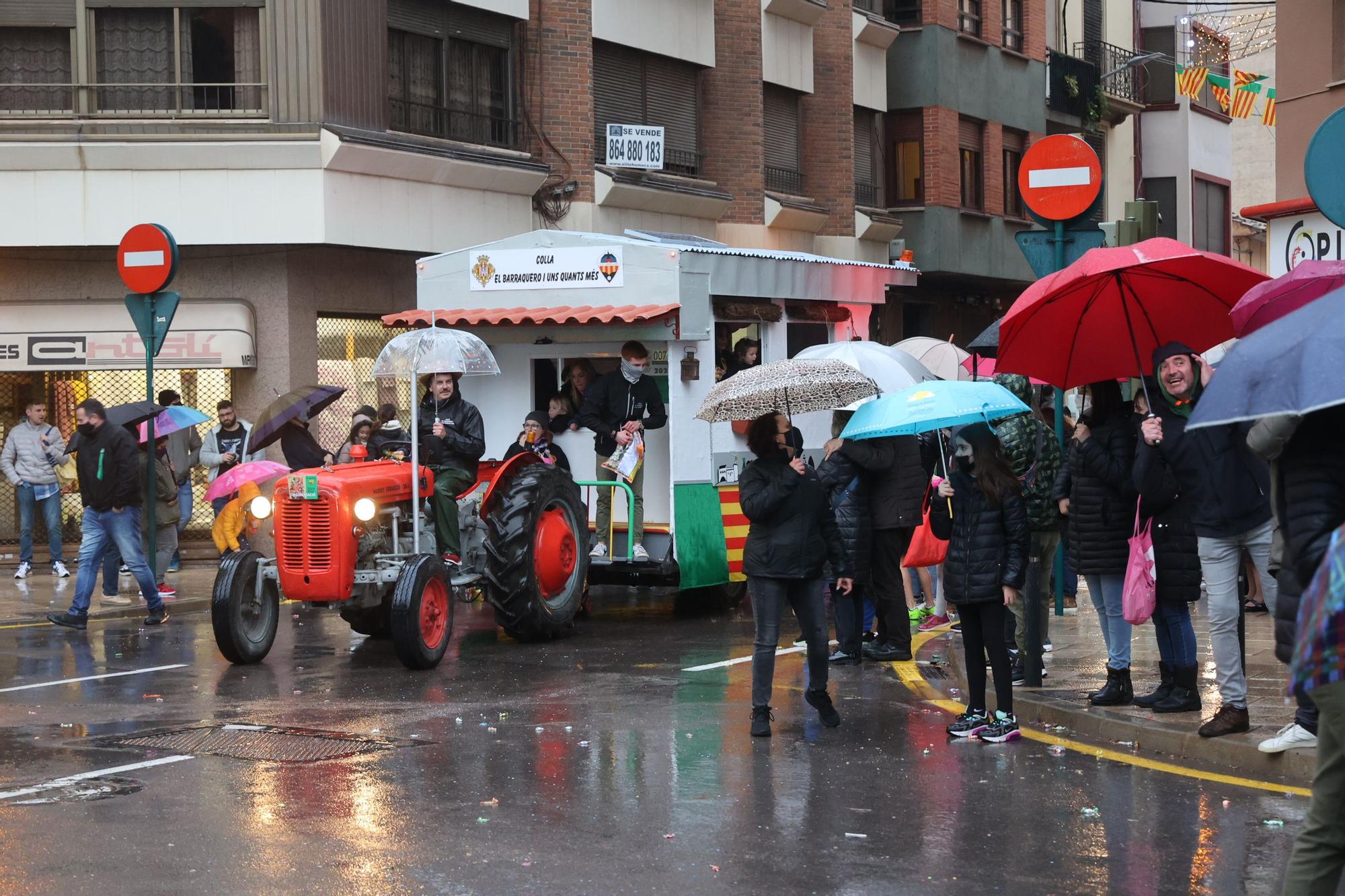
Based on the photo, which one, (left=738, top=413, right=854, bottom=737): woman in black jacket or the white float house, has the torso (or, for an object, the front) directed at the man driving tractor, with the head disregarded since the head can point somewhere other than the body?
the white float house

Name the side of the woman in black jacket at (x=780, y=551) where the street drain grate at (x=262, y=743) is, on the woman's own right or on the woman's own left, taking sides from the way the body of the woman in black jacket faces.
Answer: on the woman's own right

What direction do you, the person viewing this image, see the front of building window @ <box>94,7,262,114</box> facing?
facing the viewer

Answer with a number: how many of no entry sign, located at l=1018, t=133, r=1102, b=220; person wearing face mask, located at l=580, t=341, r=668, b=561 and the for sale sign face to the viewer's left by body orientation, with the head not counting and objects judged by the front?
0

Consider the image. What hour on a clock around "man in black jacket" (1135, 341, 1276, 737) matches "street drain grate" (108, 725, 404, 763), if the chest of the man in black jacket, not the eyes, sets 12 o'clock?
The street drain grate is roughly at 1 o'clock from the man in black jacket.

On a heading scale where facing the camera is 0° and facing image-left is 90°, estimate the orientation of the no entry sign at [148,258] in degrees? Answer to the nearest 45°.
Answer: approximately 45°

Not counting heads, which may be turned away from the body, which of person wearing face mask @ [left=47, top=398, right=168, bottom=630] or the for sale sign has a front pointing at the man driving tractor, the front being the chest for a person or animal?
the for sale sign

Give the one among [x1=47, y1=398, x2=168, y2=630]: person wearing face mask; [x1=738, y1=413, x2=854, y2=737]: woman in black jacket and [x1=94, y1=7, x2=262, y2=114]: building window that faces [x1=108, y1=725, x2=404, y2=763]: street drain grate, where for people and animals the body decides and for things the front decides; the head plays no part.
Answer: the building window

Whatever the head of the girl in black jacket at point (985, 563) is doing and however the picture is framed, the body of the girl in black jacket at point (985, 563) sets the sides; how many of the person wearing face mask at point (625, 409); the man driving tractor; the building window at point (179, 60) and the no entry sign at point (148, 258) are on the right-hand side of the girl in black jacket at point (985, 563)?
4

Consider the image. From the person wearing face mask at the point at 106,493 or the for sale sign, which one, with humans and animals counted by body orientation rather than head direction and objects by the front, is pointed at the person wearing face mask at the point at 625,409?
the for sale sign

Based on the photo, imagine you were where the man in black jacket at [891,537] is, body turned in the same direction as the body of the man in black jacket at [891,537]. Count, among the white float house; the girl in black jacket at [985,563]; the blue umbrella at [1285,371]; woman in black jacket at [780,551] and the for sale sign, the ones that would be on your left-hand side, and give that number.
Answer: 3

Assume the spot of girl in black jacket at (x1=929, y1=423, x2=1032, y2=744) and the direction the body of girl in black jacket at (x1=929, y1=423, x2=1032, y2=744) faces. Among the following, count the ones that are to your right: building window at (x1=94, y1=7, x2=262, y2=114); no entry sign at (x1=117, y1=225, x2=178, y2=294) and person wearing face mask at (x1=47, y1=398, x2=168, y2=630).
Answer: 3
